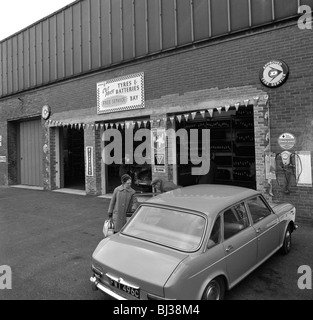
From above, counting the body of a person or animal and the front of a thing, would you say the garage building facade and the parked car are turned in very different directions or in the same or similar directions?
very different directions

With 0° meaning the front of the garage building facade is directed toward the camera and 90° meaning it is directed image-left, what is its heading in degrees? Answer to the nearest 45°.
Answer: approximately 45°

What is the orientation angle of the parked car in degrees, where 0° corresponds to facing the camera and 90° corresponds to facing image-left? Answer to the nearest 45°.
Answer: approximately 225°
